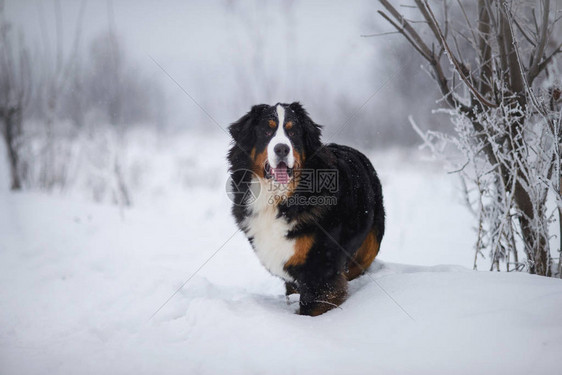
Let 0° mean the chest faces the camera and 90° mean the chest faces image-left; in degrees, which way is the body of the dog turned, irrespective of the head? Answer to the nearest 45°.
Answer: approximately 45°

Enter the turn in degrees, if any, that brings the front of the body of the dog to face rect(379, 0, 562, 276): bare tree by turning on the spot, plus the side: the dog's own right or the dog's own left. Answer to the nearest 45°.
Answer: approximately 135° to the dog's own left

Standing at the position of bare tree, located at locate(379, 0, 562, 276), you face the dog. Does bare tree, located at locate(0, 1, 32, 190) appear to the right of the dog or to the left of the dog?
right

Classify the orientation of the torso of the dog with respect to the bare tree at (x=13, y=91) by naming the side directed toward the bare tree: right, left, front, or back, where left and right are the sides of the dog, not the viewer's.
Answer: right
